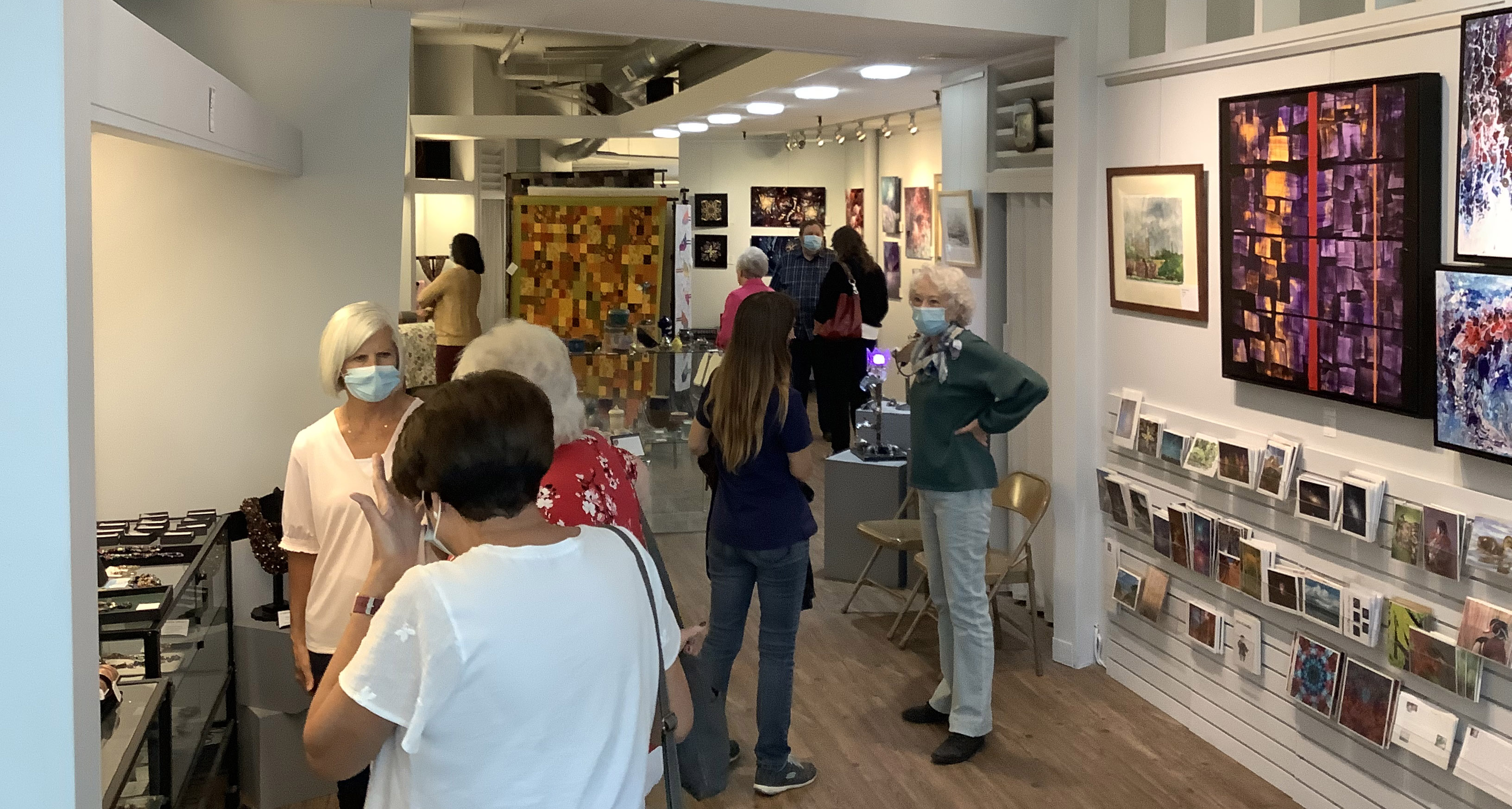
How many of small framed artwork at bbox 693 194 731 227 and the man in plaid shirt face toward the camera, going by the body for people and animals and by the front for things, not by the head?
2

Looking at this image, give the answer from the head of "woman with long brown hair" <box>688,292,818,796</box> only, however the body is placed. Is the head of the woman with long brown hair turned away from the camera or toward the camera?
away from the camera

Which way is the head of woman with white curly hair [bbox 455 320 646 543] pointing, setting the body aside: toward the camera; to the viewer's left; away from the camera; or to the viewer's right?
away from the camera

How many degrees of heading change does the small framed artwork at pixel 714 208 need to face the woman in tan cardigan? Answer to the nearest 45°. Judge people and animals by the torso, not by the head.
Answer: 0° — it already faces them

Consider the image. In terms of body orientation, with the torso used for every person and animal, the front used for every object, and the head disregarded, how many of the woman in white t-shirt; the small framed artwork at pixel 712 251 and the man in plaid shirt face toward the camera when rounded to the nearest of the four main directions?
2

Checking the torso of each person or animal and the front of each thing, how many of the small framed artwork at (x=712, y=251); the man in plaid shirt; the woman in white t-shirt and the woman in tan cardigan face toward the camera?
2
